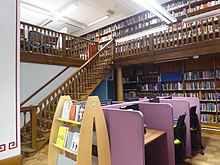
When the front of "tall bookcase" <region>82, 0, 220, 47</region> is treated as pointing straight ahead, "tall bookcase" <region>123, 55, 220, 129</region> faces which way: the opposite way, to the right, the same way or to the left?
the same way

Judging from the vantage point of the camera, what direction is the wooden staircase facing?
facing the viewer and to the left of the viewer

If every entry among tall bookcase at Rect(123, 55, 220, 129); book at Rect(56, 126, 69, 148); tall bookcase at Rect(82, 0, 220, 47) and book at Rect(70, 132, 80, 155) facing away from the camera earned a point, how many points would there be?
0

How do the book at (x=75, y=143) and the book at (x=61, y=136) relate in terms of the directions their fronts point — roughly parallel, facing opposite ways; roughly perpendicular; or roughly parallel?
roughly parallel

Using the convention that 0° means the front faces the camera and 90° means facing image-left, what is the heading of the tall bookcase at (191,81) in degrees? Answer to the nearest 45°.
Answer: approximately 45°

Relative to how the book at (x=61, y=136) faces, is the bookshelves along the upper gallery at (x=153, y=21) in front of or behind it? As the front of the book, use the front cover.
behind

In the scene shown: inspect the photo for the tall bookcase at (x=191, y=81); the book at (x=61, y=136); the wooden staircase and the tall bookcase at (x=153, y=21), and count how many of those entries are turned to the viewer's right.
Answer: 0

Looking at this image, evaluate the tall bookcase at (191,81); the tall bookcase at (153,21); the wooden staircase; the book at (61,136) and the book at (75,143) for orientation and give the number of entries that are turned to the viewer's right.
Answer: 0

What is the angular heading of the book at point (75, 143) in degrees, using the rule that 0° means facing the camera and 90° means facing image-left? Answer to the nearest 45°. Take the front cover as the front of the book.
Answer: approximately 45°

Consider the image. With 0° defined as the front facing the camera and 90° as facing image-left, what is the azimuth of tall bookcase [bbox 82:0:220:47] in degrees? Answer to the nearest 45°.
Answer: approximately 45°

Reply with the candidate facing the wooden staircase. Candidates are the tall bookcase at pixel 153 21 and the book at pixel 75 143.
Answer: the tall bookcase
